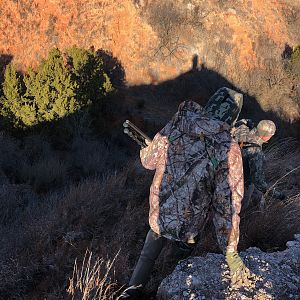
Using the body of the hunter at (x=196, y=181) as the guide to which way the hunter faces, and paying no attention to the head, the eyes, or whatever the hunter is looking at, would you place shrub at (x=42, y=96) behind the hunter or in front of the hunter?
in front

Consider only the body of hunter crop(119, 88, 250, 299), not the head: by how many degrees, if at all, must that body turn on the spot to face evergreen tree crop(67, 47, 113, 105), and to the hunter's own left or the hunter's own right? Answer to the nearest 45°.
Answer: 0° — they already face it

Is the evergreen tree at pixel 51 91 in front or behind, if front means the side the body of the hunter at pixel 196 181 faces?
in front

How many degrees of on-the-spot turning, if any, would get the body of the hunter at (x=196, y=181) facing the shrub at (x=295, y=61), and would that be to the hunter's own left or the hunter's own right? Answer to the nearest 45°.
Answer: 0° — they already face it

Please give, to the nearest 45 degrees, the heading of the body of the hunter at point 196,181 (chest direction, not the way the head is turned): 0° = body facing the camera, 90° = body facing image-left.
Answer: approximately 180°

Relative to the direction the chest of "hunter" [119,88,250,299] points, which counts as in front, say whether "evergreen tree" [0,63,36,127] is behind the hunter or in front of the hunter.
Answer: in front
